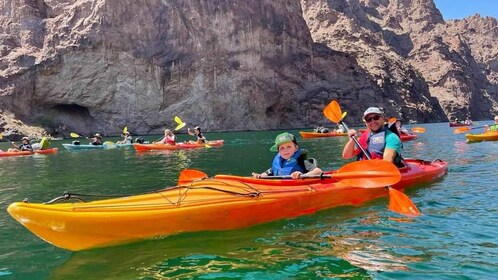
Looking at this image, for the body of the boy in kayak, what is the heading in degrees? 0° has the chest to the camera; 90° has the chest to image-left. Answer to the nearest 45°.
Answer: approximately 45°

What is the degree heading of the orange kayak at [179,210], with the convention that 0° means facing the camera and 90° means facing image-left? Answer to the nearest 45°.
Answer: approximately 45°

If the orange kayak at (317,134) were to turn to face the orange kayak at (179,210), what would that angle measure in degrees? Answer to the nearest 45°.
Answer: approximately 90° to its left

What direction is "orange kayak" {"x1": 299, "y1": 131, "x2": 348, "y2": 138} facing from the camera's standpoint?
to the viewer's left

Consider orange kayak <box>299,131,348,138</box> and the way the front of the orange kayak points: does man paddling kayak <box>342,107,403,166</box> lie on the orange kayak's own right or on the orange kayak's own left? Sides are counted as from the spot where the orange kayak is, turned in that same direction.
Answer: on the orange kayak's own left

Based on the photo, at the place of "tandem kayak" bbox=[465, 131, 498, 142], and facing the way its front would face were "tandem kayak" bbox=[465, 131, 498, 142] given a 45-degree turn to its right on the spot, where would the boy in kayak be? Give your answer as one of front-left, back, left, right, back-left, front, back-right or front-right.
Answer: back-left

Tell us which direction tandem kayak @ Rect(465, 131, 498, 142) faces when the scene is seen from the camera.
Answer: facing to the left of the viewer

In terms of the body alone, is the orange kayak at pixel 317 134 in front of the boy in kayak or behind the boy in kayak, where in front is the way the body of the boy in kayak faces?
behind

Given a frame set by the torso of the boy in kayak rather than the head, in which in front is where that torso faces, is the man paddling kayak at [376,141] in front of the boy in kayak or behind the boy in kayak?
behind

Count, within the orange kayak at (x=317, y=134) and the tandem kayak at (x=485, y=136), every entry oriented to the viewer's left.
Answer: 2
